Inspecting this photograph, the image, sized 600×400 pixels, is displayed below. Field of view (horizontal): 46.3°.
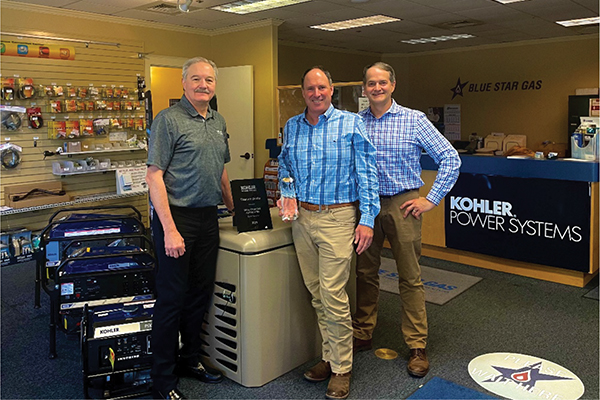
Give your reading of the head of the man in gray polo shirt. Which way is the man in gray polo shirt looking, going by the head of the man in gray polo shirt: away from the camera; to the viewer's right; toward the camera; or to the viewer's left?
toward the camera

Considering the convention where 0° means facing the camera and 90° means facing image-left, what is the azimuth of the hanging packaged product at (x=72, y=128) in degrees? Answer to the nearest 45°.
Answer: approximately 0°

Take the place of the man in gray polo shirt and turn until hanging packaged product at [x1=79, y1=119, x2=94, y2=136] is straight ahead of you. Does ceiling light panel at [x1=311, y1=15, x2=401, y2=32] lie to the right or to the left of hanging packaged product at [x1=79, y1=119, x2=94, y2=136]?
right

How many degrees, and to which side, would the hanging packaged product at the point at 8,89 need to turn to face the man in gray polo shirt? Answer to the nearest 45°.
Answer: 0° — it already faces them

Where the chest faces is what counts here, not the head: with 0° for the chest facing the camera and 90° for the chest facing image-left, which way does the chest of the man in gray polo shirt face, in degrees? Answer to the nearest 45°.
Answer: approximately 315°

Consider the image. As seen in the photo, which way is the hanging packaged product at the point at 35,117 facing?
toward the camera

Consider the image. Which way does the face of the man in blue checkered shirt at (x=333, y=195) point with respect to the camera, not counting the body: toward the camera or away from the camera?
toward the camera

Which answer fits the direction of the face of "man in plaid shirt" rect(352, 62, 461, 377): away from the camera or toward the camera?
toward the camera

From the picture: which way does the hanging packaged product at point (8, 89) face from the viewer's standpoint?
toward the camera

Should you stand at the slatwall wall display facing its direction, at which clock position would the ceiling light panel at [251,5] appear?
The ceiling light panel is roughly at 11 o'clock from the slatwall wall display.

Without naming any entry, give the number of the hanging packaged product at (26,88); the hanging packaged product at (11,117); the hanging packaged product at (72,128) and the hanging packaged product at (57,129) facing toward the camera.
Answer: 4

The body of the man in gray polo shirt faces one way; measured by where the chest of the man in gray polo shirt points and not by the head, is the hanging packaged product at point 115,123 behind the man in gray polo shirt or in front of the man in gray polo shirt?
behind
